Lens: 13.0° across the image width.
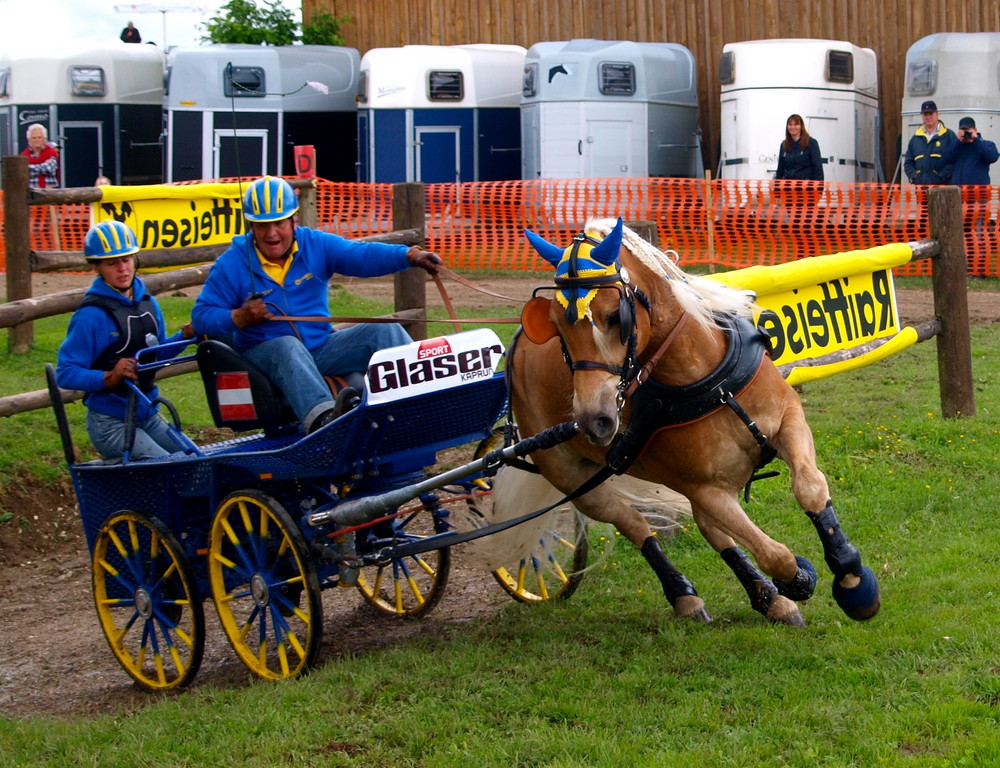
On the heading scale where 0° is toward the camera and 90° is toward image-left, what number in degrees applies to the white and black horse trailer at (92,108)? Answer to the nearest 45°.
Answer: approximately 45°

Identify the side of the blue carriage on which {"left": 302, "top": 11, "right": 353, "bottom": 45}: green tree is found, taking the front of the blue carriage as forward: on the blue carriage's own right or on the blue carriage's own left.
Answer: on the blue carriage's own left

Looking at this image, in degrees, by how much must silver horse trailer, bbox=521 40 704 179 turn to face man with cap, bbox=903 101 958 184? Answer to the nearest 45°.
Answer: approximately 90° to its left

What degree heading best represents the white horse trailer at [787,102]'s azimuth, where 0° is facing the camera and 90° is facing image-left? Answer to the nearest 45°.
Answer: approximately 45°
